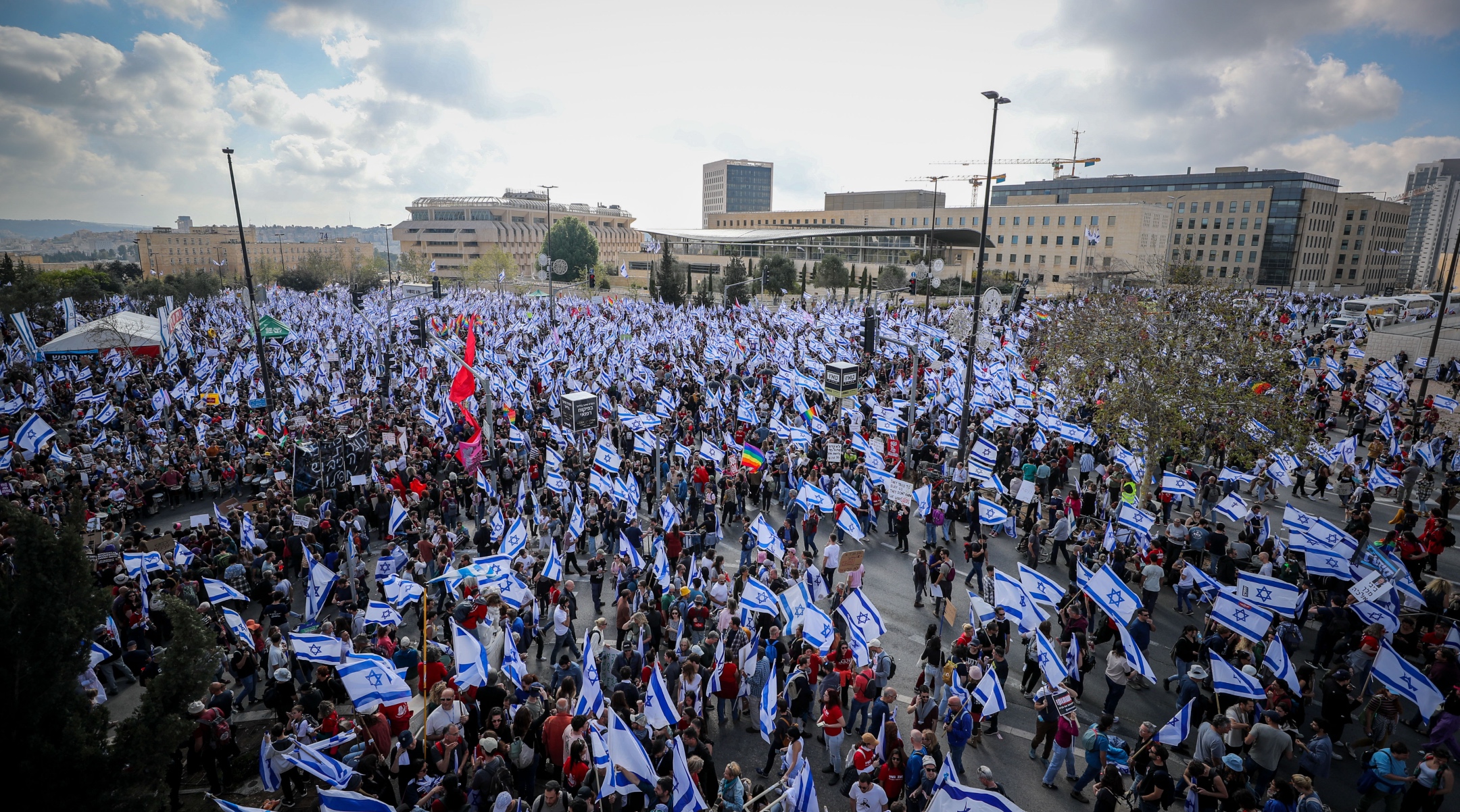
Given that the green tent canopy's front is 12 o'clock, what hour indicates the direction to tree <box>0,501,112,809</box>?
The tree is roughly at 12 o'clock from the green tent canopy.

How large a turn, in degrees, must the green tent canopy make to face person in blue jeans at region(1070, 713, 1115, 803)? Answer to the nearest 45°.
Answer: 0° — it already faces them

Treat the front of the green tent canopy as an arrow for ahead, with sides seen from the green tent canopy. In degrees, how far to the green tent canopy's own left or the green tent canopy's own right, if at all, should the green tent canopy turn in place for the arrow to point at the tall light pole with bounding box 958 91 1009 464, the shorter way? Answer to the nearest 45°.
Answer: approximately 45° to the green tent canopy's own left

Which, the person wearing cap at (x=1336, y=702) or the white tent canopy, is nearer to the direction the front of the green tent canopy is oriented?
the person wearing cap

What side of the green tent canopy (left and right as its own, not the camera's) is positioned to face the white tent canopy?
right

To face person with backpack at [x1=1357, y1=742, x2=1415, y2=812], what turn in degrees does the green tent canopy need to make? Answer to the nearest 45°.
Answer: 0° — it already faces them

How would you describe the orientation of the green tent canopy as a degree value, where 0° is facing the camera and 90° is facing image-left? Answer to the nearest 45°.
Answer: approximately 0°

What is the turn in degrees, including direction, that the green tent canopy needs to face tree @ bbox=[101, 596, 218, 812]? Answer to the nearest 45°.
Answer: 0° — it already faces it
